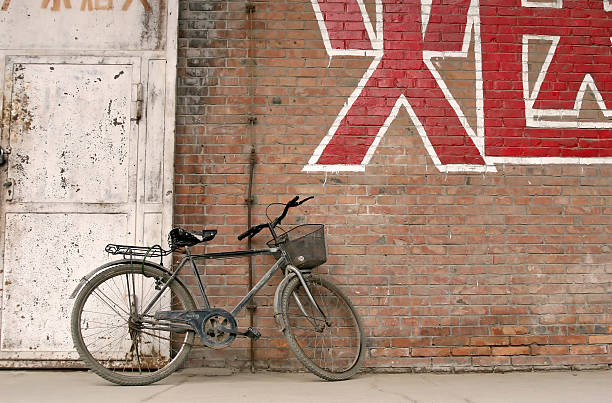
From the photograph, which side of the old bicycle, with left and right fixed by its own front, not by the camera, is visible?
right

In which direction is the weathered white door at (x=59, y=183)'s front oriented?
toward the camera

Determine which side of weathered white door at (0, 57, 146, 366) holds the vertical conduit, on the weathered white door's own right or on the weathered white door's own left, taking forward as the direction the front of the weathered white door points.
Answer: on the weathered white door's own left

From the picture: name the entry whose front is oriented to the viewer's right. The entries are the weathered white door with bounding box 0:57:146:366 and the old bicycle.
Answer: the old bicycle

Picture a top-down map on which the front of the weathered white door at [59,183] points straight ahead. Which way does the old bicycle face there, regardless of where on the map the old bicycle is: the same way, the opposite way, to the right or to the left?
to the left

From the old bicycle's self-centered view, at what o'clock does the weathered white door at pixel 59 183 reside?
The weathered white door is roughly at 7 o'clock from the old bicycle.

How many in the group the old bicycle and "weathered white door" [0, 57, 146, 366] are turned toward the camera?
1

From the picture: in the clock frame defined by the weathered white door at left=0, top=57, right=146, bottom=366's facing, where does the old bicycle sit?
The old bicycle is roughly at 10 o'clock from the weathered white door.
